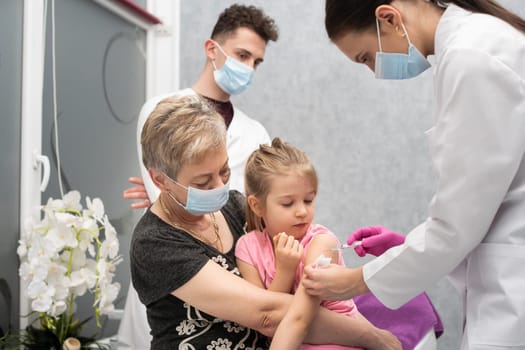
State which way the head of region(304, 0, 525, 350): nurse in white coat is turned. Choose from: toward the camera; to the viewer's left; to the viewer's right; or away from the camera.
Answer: to the viewer's left

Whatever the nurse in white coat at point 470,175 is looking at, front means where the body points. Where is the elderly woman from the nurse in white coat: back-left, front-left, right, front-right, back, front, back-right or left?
front

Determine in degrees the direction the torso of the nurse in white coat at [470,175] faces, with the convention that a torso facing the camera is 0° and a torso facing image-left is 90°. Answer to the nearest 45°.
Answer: approximately 90°

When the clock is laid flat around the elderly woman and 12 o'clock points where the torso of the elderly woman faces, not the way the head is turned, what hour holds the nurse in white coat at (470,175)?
The nurse in white coat is roughly at 11 o'clock from the elderly woman.

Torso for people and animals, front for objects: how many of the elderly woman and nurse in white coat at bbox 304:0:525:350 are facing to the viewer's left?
1
